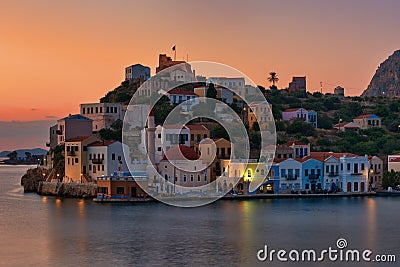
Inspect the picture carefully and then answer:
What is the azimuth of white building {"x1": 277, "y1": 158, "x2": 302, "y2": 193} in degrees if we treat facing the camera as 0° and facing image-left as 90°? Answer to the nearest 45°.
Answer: approximately 0°

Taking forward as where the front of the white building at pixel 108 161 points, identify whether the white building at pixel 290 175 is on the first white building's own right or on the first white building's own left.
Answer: on the first white building's own left

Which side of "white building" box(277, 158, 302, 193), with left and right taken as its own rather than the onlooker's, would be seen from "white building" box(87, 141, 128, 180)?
right

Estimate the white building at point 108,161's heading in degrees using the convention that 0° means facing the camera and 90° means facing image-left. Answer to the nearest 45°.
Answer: approximately 45°
